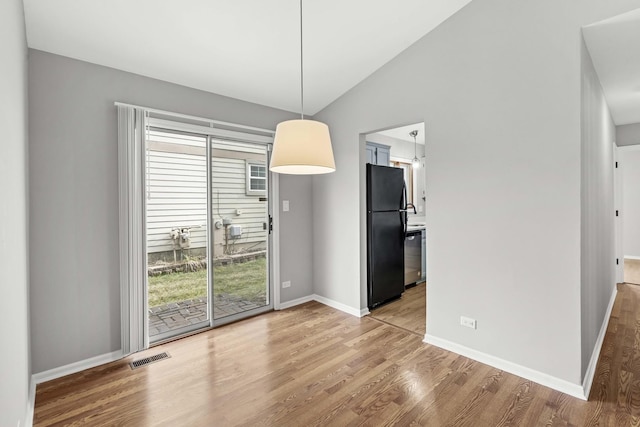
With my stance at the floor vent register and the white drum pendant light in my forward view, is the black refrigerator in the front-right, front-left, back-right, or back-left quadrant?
front-left

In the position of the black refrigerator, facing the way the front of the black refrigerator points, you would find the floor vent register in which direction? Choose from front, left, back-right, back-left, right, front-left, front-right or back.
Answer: right

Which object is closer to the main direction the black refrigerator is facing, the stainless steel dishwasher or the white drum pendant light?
the white drum pendant light

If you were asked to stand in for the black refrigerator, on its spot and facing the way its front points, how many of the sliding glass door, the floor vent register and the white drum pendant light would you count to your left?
0

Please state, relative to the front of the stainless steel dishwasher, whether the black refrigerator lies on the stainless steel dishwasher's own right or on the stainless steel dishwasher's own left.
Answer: on the stainless steel dishwasher's own right

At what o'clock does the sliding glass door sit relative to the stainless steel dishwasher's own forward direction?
The sliding glass door is roughly at 3 o'clock from the stainless steel dishwasher.

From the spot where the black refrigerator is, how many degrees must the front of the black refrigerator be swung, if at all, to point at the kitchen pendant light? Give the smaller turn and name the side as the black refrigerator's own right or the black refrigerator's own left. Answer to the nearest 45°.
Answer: approximately 135° to the black refrigerator's own left

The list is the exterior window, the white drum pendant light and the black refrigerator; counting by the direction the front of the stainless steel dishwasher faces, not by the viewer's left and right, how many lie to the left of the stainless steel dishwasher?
0

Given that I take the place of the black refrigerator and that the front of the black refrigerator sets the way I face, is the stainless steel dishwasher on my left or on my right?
on my left

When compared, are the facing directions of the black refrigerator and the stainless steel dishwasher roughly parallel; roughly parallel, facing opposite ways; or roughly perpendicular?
roughly parallel

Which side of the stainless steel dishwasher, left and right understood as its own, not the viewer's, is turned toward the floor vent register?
right

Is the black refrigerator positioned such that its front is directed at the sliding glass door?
no

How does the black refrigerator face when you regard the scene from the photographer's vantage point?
facing the viewer and to the right of the viewer
